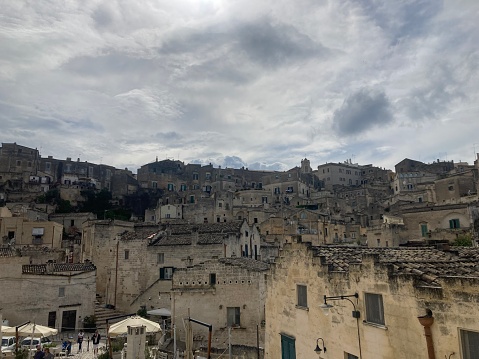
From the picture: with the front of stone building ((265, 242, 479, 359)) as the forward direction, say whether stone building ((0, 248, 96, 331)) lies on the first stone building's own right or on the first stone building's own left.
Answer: on the first stone building's own right

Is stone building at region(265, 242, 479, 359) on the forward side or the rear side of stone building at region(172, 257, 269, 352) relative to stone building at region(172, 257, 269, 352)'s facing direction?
on the forward side

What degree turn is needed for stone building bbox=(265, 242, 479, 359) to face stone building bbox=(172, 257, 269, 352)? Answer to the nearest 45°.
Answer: approximately 90° to its right

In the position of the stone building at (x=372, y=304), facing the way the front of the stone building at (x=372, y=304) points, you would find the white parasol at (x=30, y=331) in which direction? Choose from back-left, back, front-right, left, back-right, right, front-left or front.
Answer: front-right

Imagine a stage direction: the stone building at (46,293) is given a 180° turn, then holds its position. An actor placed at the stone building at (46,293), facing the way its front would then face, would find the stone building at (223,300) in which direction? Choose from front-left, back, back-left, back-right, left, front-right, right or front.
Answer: back-right

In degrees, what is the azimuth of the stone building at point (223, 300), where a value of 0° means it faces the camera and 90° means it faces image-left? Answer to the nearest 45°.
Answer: approximately 0°

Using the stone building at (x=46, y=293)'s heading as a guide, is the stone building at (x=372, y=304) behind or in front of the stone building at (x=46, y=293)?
in front

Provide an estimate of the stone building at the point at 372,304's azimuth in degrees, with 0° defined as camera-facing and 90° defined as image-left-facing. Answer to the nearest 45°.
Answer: approximately 45°

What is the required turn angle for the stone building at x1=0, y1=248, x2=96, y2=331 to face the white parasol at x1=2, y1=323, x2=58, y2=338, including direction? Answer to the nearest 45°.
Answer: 0° — it already faces it
